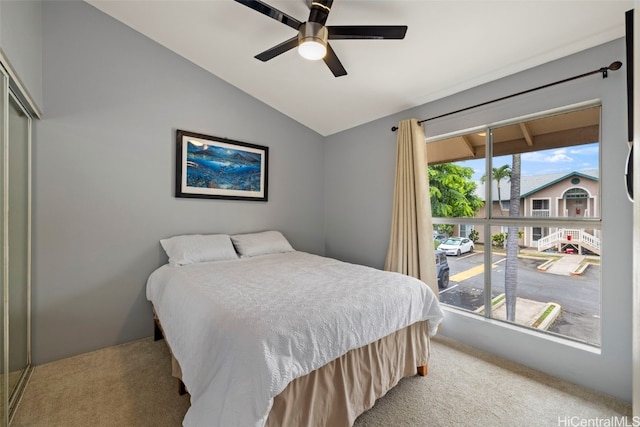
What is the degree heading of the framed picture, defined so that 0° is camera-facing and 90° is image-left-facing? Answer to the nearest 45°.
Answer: approximately 315°

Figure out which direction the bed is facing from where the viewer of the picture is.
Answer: facing the viewer and to the right of the viewer

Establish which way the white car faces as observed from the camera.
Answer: facing the viewer and to the left of the viewer

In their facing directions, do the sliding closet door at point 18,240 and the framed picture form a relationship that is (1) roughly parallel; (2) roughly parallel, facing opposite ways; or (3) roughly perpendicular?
roughly perpendicular

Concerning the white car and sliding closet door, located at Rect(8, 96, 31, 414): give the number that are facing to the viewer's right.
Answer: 1

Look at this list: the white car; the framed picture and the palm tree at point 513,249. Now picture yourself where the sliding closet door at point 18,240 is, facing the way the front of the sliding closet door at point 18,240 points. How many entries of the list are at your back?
0

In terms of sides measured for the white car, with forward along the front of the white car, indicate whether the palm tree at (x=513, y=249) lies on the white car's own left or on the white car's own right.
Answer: on the white car's own left

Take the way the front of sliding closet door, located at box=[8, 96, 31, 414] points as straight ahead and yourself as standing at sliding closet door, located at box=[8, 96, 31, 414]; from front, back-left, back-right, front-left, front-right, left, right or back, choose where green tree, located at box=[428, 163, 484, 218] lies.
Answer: front-right

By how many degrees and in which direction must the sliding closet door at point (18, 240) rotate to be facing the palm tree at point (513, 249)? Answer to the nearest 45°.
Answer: approximately 45° to its right

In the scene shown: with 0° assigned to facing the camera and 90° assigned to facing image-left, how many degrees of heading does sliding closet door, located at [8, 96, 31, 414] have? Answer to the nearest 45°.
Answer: approximately 270°
